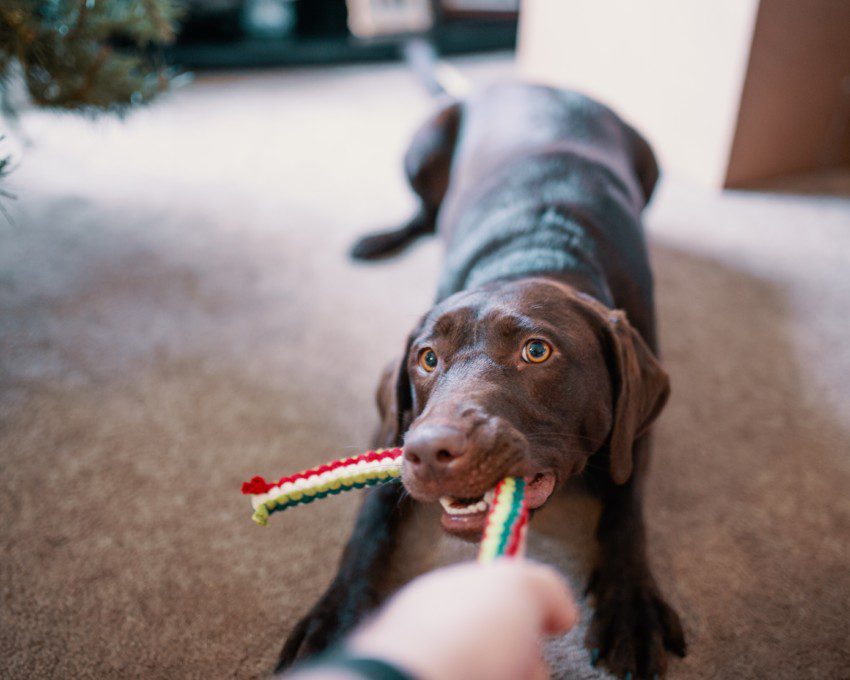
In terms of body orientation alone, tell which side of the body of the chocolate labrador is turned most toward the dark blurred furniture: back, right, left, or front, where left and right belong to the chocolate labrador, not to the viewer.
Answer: back

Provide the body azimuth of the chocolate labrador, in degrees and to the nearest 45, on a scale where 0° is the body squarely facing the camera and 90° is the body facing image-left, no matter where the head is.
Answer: approximately 0°
